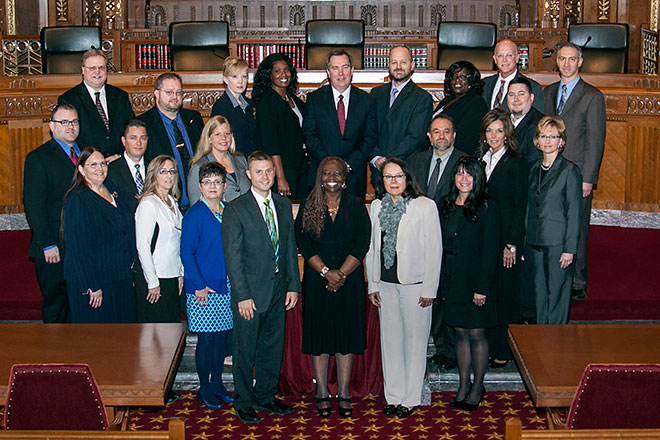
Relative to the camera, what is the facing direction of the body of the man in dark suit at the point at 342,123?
toward the camera

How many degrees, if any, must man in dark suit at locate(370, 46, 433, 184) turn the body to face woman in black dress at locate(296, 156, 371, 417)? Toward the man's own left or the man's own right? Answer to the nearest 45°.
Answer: approximately 45° to the man's own left

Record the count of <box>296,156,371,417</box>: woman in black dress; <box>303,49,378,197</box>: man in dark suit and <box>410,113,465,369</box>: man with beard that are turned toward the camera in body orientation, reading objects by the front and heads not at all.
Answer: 3

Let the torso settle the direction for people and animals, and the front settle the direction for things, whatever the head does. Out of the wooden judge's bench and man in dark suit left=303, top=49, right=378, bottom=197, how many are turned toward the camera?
2

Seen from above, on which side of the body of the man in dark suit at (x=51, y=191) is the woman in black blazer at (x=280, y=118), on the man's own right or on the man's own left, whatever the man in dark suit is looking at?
on the man's own left

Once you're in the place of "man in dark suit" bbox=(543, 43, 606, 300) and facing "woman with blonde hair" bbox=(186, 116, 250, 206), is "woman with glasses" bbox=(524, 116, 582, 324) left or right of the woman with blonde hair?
left

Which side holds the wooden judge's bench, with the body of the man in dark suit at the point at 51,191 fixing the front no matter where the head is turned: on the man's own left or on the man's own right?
on the man's own left

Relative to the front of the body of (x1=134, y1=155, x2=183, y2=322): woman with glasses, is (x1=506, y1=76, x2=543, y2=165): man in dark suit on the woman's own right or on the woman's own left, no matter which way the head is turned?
on the woman's own left

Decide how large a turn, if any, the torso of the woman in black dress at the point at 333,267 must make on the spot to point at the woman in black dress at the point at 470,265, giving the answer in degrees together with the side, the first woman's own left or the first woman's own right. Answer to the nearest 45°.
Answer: approximately 90° to the first woman's own left

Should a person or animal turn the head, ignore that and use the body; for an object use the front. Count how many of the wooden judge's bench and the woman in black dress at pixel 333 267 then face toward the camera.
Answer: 2

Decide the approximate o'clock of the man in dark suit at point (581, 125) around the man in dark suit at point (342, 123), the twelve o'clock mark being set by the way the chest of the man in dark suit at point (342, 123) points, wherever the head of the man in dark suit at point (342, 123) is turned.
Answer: the man in dark suit at point (581, 125) is roughly at 9 o'clock from the man in dark suit at point (342, 123).

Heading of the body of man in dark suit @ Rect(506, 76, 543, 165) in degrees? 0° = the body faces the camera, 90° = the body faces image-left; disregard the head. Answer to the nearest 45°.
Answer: approximately 45°

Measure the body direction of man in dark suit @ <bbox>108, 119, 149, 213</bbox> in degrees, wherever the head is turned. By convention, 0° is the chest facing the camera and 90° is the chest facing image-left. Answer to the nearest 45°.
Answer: approximately 315°
